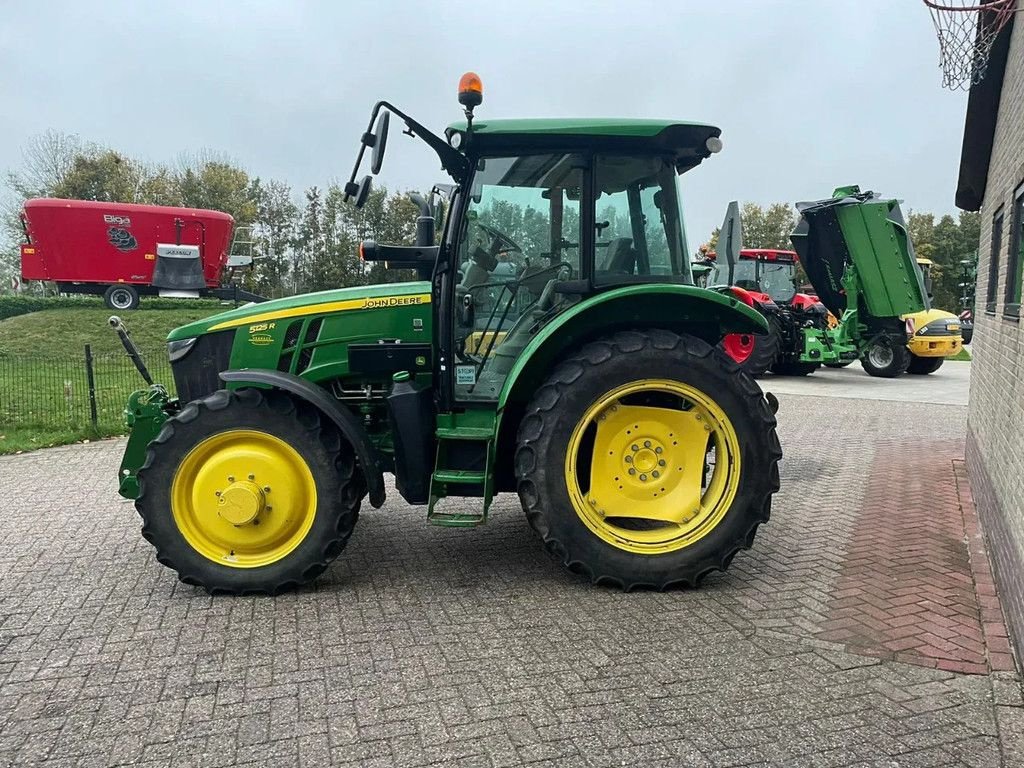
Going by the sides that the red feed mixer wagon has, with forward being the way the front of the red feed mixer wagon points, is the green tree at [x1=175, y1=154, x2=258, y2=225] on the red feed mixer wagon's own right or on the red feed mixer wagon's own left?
on the red feed mixer wagon's own left

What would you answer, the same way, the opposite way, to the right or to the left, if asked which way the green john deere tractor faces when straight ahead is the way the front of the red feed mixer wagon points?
the opposite way

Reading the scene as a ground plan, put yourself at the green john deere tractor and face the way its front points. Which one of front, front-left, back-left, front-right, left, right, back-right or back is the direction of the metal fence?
front-right

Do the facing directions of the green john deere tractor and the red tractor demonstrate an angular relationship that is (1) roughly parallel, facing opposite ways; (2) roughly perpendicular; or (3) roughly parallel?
roughly perpendicular

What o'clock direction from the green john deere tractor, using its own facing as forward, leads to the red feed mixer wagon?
The red feed mixer wagon is roughly at 2 o'clock from the green john deere tractor.

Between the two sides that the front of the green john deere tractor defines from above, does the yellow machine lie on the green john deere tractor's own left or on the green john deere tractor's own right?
on the green john deere tractor's own right

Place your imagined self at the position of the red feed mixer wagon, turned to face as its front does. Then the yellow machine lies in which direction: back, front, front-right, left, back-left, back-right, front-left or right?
front-right

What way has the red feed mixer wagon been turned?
to the viewer's right

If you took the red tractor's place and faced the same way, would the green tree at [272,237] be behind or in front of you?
in front

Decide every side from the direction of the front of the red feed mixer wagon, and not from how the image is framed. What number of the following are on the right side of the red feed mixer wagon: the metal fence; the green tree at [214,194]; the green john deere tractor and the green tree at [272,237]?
2

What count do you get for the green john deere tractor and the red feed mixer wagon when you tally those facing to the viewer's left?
1

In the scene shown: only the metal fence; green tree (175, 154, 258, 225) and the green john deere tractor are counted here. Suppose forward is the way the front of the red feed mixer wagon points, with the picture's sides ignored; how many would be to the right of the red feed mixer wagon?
2

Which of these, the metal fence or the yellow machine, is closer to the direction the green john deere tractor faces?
the metal fence

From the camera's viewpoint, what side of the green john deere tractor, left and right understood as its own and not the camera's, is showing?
left
